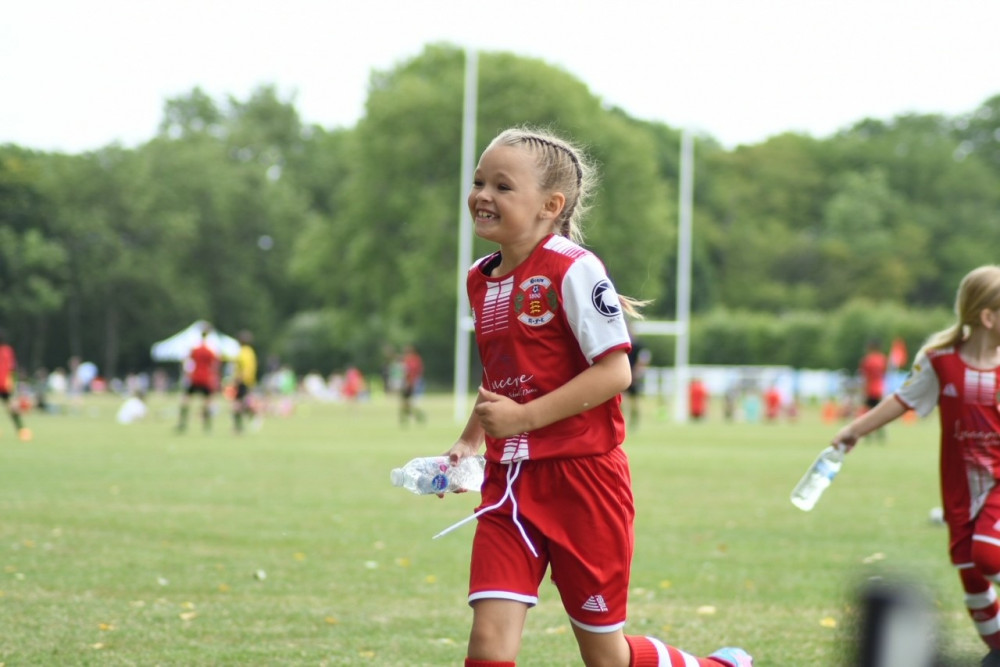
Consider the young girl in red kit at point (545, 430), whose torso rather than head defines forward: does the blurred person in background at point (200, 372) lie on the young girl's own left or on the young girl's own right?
on the young girl's own right

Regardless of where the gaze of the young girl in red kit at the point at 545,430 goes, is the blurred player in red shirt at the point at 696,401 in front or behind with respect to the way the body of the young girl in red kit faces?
behind

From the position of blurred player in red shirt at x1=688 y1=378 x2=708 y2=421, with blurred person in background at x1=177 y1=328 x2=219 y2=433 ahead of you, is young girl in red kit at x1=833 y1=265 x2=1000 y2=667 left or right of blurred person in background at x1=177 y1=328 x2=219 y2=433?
left

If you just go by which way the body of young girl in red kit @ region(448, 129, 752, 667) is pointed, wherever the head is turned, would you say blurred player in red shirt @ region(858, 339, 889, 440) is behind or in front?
behind

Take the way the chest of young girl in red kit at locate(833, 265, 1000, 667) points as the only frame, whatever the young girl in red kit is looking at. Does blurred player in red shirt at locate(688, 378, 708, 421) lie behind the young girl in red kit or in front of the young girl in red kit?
behind

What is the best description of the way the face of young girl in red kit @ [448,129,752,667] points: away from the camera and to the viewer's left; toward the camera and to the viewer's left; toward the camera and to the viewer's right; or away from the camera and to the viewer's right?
toward the camera and to the viewer's left

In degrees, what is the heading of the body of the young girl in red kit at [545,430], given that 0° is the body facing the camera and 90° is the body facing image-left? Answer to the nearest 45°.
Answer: approximately 45°
